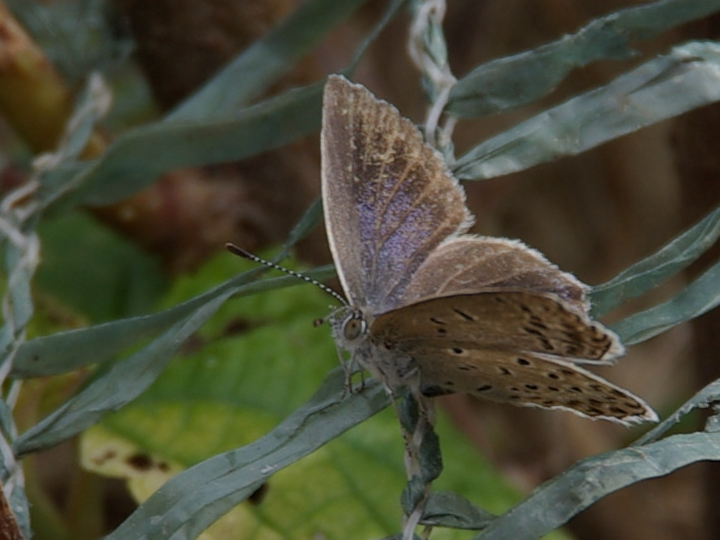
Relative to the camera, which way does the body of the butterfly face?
to the viewer's left
